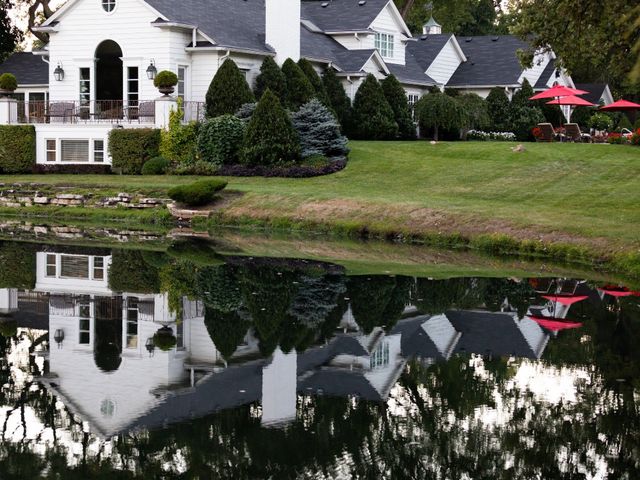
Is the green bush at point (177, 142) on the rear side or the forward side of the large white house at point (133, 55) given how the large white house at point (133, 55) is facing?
on the forward side

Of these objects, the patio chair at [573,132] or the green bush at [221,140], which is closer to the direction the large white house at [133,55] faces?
the green bush

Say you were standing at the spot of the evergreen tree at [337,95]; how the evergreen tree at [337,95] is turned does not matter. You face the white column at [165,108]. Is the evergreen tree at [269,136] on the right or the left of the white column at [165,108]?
left

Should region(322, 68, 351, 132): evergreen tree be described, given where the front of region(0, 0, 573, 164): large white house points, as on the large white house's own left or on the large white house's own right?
on the large white house's own left

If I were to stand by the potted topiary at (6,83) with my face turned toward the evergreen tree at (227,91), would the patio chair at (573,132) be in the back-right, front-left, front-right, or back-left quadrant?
front-left

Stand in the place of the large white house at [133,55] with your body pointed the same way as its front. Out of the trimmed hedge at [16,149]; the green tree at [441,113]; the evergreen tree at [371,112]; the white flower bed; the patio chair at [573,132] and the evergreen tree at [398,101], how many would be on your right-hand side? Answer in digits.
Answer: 1

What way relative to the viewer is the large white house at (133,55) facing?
toward the camera

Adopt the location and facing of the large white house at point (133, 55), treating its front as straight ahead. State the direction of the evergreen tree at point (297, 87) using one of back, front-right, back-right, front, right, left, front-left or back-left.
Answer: left

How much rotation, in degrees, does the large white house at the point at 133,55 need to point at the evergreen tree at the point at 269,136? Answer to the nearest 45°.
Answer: approximately 45° to its left

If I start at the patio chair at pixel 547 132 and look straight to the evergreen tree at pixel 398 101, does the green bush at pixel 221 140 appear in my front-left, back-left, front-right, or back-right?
front-left

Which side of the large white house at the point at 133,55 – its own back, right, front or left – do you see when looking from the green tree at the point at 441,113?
left

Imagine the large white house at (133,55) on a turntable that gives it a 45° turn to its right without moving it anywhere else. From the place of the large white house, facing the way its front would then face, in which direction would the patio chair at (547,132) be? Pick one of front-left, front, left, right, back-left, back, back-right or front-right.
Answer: back-left

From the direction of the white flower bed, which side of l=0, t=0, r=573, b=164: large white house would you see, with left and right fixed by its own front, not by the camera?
left
